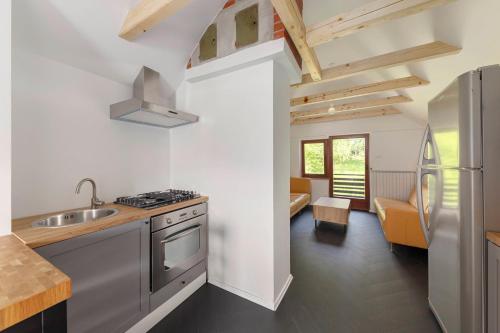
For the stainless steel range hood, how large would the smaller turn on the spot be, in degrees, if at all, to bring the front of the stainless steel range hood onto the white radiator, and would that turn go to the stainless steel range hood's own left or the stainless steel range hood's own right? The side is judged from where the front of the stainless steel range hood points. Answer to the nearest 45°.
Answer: approximately 45° to the stainless steel range hood's own left

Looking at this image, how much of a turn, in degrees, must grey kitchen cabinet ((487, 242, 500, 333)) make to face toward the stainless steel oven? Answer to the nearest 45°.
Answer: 0° — it already faces it

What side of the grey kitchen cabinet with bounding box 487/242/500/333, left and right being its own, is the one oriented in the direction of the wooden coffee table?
right

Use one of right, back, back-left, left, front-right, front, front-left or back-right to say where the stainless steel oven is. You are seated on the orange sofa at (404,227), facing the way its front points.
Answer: front-left

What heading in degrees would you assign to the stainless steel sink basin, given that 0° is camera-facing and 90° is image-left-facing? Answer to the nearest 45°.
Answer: approximately 315°

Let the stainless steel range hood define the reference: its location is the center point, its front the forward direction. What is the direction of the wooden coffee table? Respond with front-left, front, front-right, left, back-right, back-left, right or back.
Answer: front-left

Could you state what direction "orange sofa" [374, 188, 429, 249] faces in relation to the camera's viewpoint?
facing to the left of the viewer

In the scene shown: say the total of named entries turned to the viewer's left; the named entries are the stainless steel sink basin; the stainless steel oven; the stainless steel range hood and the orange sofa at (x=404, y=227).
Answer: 1

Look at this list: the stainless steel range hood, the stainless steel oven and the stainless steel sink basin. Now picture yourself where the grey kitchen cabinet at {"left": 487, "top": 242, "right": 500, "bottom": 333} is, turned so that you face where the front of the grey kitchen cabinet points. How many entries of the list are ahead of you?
3

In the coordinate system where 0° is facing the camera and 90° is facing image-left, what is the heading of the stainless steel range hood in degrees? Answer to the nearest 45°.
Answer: approximately 315°
